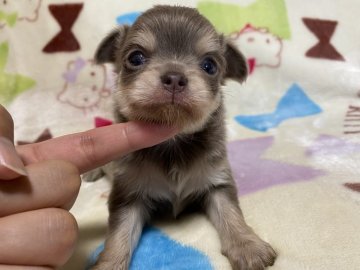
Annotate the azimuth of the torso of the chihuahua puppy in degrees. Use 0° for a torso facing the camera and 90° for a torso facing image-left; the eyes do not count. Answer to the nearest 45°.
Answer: approximately 0°
